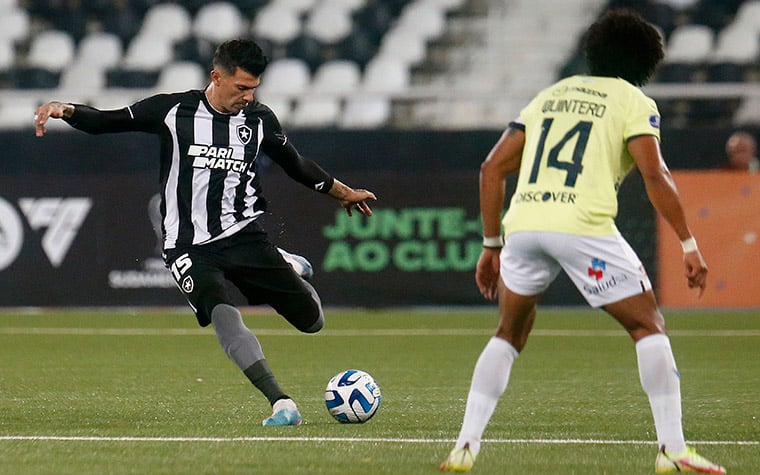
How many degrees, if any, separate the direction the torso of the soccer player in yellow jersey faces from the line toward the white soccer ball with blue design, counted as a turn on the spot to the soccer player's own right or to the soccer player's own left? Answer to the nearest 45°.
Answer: approximately 45° to the soccer player's own left

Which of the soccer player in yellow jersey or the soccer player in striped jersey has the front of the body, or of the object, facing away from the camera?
the soccer player in yellow jersey

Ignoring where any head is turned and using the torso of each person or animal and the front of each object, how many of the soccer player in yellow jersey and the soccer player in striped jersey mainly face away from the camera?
1

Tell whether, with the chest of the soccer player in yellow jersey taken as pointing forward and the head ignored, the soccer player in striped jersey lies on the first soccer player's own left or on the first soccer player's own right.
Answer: on the first soccer player's own left

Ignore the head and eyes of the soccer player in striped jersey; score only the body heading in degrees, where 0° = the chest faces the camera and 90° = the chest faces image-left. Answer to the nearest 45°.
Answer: approximately 315°

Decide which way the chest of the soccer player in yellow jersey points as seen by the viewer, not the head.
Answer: away from the camera
